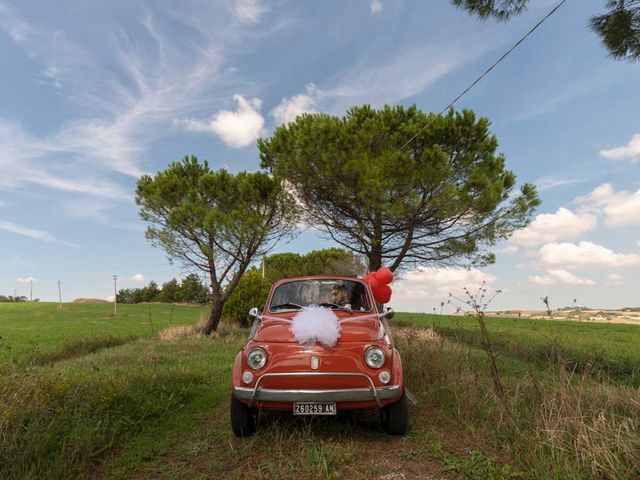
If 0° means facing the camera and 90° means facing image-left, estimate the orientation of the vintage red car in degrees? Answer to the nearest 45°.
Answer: approximately 0°

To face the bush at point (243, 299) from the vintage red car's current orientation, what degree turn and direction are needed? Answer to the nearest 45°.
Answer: approximately 180°
